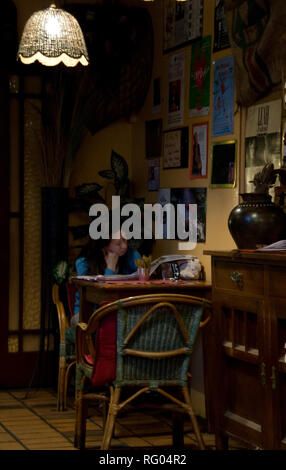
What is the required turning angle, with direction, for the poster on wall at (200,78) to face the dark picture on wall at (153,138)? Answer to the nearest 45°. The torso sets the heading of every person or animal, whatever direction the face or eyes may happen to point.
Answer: approximately 90° to its right

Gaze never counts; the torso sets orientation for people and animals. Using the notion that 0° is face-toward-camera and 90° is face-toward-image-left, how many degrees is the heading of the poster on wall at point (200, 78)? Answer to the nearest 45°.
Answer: approximately 45°

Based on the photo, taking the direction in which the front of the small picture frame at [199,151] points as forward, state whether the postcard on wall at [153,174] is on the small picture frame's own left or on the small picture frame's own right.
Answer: on the small picture frame's own right

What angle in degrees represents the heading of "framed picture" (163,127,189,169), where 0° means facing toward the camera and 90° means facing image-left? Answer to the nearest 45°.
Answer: approximately 45°

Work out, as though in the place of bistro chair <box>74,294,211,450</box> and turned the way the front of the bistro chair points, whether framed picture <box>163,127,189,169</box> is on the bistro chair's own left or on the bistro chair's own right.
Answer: on the bistro chair's own right

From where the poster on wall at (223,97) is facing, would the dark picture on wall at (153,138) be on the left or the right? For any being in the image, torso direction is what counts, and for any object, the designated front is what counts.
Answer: on its right
